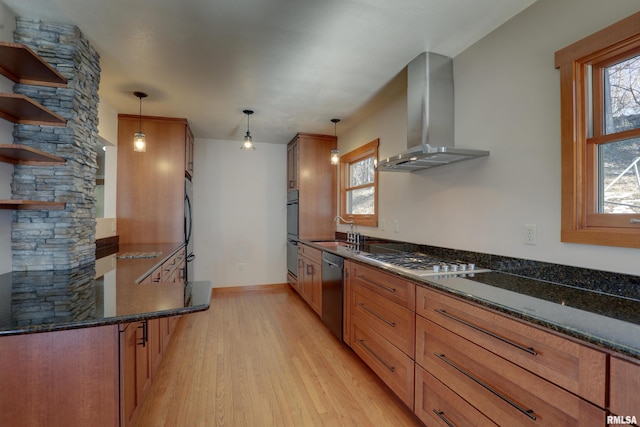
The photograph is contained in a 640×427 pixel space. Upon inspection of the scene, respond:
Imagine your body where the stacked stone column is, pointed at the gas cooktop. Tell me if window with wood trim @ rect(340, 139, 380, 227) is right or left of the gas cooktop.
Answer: left

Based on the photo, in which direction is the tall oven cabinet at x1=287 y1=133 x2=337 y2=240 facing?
to the viewer's left

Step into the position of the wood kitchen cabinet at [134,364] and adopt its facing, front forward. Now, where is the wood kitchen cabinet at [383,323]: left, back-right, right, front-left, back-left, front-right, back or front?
front

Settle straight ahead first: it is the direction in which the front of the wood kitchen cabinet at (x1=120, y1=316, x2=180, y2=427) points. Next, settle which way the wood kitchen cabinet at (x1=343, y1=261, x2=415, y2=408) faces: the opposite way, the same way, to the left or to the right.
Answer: the opposite way

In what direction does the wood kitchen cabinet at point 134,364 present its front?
to the viewer's right

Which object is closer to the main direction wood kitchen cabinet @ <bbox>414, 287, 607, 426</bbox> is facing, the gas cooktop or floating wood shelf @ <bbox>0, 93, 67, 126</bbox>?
the floating wood shelf

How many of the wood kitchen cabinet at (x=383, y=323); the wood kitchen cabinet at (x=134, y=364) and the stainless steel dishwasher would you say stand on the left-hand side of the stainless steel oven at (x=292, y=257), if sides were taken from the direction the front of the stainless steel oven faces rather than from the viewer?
3

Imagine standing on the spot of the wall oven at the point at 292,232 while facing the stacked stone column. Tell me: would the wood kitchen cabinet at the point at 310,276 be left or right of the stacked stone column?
left

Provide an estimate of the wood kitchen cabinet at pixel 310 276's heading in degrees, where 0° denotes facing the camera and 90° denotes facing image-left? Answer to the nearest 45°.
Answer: approximately 90°

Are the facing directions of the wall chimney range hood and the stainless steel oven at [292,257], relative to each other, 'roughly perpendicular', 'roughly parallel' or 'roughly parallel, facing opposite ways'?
roughly parallel

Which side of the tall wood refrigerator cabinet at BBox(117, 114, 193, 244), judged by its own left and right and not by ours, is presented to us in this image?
right

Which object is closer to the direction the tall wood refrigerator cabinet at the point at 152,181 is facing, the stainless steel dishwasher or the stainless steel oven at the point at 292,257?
the stainless steel oven

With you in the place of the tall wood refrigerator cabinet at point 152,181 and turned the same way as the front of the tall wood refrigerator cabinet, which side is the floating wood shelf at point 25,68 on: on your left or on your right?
on your right

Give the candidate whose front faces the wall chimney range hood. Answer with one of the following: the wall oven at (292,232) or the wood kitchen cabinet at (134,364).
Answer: the wood kitchen cabinet

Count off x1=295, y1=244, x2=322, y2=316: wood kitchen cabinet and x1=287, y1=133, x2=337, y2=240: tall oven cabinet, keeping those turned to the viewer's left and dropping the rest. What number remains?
2

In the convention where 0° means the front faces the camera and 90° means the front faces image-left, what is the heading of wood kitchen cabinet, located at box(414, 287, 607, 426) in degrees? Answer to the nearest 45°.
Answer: approximately 45°

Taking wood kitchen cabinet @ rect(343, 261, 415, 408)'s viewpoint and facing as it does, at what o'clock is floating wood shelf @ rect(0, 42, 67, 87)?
The floating wood shelf is roughly at 1 o'clock from the wood kitchen cabinet.

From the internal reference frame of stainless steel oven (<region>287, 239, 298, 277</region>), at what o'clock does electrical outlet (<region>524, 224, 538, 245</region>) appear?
The electrical outlet is roughly at 8 o'clock from the stainless steel oven.
